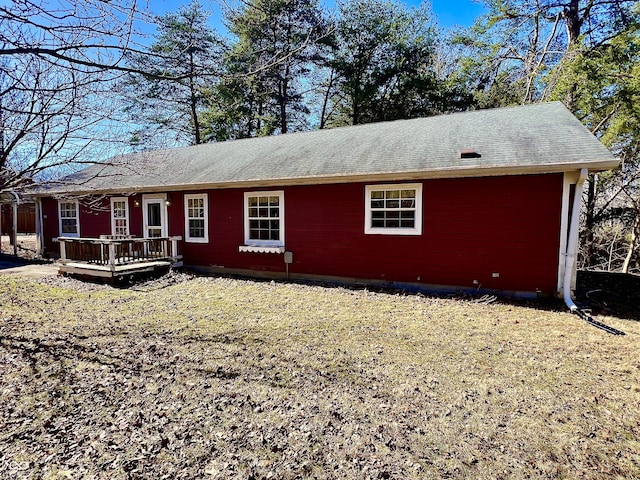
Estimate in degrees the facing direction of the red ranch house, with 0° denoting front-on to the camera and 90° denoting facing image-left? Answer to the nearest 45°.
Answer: approximately 45°
